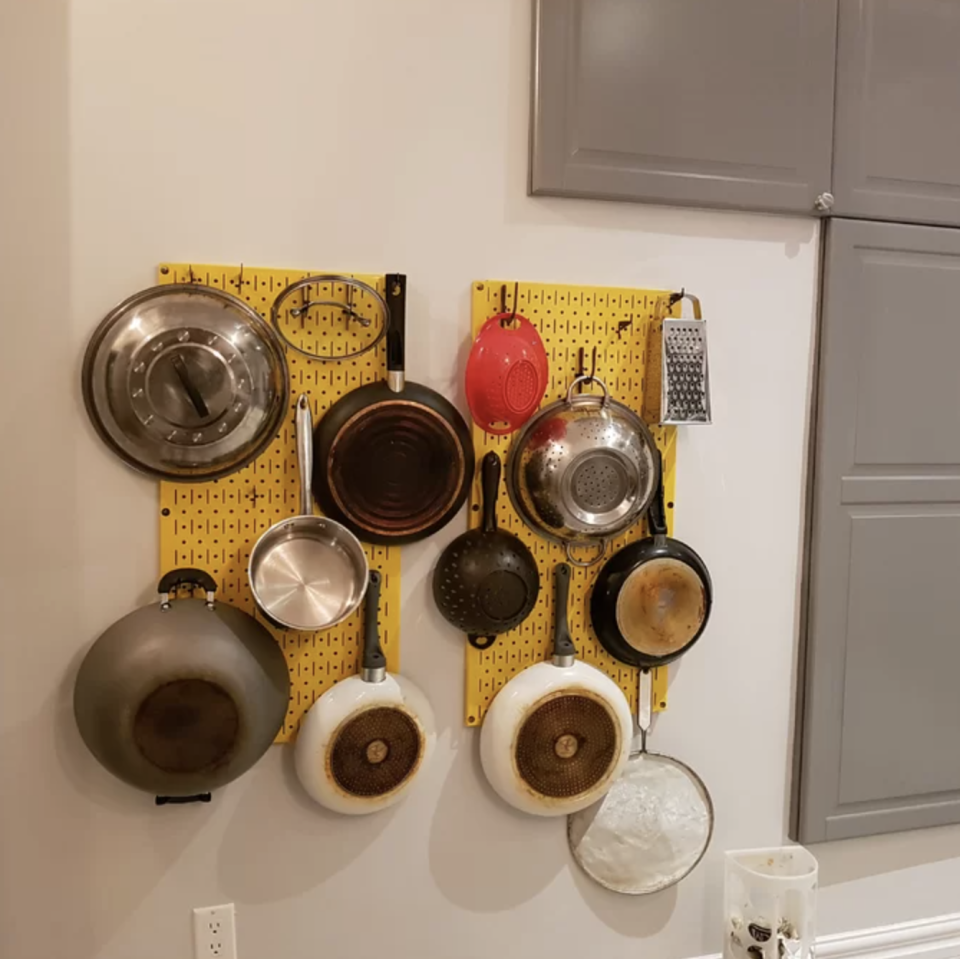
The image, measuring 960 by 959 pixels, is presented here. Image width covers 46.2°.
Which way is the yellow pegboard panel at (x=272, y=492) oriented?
toward the camera

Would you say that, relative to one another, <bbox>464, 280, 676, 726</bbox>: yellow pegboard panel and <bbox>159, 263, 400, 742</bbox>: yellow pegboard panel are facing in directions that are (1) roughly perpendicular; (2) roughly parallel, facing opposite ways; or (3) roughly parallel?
roughly parallel

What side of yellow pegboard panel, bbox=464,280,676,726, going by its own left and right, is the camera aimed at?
front

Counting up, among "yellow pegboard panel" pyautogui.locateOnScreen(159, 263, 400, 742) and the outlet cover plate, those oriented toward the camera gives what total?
2

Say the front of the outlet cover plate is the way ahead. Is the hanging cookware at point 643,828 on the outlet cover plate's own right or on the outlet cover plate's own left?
on the outlet cover plate's own left
